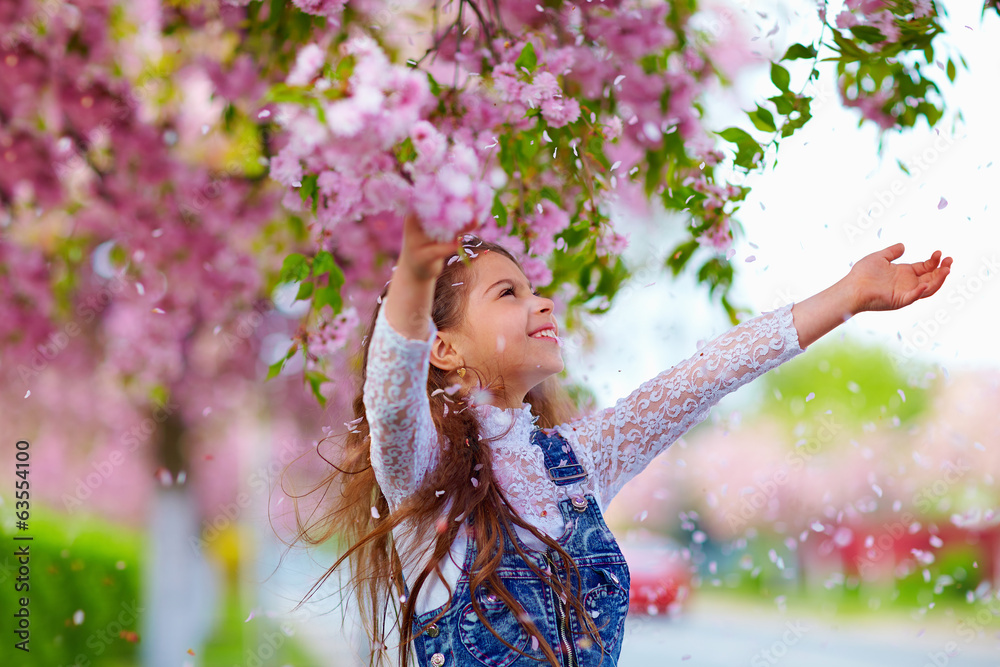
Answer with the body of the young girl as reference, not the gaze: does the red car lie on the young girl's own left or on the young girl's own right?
on the young girl's own left

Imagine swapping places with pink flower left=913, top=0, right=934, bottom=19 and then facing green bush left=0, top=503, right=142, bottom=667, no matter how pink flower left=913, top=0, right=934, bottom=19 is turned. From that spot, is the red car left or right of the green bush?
right

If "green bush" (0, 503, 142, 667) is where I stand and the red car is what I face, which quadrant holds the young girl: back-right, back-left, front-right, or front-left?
back-right

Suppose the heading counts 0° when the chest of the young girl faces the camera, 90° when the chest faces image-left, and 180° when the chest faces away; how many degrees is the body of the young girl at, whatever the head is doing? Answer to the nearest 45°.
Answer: approximately 315°

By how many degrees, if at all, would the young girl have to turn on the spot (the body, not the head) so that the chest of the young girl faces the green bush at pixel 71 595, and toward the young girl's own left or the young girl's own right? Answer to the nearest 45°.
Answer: approximately 180°
